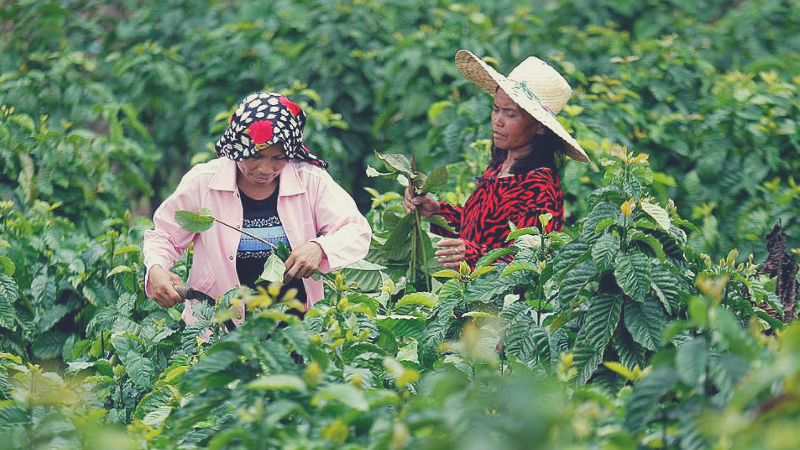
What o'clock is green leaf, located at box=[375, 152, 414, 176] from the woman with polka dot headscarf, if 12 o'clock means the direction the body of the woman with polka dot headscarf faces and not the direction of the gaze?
The green leaf is roughly at 8 o'clock from the woman with polka dot headscarf.

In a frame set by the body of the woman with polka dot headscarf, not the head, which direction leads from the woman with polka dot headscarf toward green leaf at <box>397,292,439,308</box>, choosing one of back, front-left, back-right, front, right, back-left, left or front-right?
front-left

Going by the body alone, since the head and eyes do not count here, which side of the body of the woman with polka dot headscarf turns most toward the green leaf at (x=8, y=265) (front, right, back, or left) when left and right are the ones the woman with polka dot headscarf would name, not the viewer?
right

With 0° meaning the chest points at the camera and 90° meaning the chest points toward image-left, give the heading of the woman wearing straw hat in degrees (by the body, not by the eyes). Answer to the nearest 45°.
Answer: approximately 45°

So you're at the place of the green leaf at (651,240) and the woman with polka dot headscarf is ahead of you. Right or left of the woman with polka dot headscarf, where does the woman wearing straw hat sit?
right

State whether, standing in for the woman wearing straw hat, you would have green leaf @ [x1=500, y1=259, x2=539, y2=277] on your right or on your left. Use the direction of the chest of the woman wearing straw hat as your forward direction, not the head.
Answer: on your left

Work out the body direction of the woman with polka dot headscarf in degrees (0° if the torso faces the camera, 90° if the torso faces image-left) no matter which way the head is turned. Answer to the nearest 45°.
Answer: approximately 0°

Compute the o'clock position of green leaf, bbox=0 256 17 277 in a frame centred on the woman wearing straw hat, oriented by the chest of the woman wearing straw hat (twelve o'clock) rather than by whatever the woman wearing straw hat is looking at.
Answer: The green leaf is roughly at 1 o'clock from the woman wearing straw hat.

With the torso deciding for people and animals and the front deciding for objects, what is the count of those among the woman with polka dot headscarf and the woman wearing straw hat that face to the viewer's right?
0
